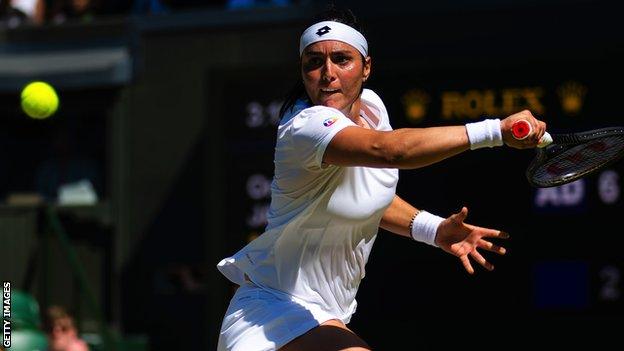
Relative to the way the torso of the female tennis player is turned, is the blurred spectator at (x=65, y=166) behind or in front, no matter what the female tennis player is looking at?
behind

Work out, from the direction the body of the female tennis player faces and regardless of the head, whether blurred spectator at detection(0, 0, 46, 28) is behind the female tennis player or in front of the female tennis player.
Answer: behind
